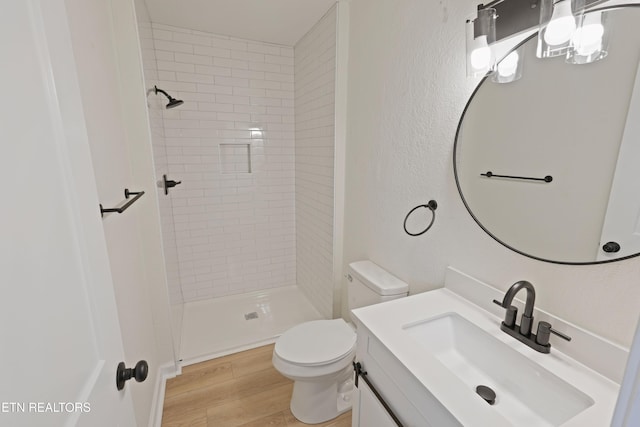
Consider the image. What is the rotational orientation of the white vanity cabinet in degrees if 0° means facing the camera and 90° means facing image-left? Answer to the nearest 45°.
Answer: approximately 45°

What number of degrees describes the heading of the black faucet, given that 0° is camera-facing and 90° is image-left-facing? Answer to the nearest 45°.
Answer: approximately 45°

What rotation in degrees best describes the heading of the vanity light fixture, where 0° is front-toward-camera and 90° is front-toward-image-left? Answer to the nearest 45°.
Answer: approximately 45°
